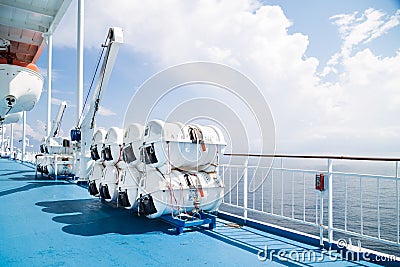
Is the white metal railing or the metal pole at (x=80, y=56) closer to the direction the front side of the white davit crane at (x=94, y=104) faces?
the white metal railing

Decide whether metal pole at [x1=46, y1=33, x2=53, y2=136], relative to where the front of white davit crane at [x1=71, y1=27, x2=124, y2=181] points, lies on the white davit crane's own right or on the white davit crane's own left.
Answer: on the white davit crane's own left

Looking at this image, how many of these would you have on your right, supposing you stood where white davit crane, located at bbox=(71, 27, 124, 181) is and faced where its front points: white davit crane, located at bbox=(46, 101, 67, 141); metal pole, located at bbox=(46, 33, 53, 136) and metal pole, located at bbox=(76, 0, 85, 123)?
0

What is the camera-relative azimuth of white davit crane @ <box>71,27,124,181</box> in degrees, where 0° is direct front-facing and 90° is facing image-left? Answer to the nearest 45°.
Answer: approximately 270°

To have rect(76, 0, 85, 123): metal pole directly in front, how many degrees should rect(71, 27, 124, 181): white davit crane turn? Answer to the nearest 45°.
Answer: approximately 90° to its left

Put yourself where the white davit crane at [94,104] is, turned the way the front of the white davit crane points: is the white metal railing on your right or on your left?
on your right

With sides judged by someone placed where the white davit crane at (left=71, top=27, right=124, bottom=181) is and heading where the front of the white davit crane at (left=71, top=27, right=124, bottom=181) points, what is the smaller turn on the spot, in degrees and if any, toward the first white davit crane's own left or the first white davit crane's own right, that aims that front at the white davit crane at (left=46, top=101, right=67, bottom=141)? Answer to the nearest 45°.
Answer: approximately 90° to the first white davit crane's own left

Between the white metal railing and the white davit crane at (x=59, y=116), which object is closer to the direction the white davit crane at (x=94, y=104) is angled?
the white metal railing
